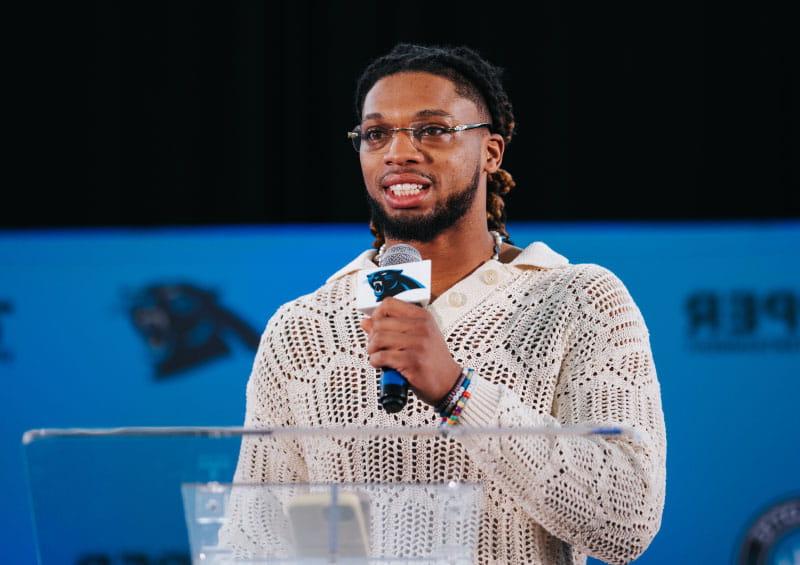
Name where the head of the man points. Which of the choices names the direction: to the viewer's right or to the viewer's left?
to the viewer's left

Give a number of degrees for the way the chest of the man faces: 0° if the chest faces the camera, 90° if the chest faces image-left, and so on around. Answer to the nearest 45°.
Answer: approximately 45°
